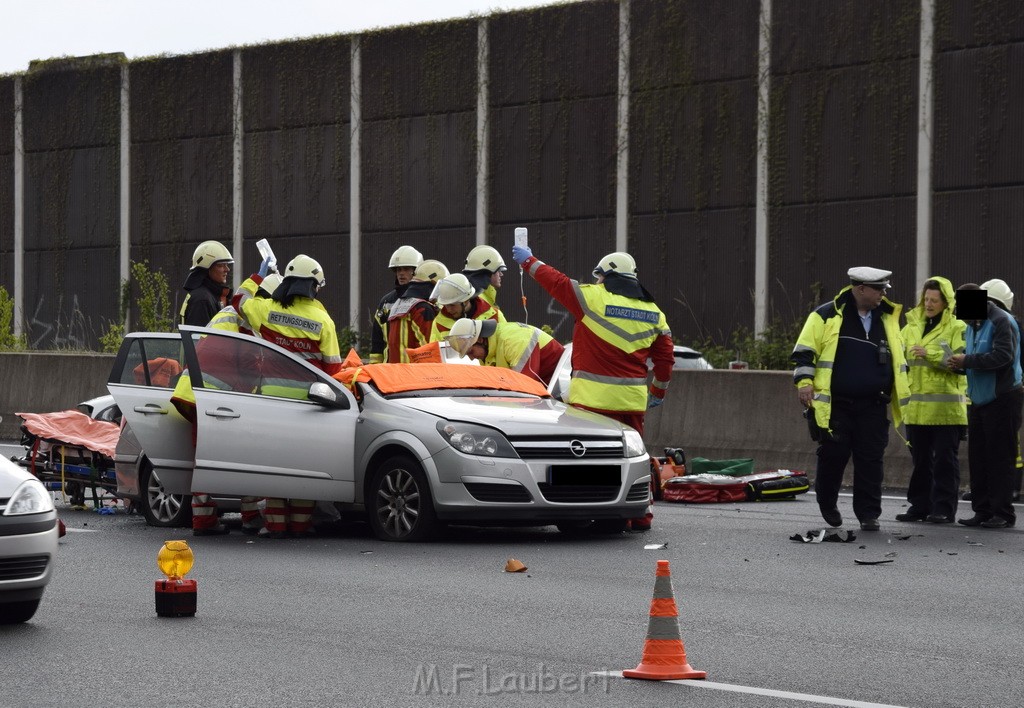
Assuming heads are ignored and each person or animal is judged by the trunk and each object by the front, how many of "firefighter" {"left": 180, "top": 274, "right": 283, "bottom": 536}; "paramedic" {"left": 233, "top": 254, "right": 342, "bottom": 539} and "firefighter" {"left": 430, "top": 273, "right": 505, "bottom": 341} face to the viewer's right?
1

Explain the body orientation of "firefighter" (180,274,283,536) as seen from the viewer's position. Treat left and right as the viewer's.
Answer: facing to the right of the viewer

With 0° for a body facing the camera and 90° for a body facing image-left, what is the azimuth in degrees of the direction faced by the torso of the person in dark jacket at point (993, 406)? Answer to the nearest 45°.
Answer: approximately 90°

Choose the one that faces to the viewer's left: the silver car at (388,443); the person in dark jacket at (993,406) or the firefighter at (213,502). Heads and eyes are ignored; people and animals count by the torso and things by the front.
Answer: the person in dark jacket

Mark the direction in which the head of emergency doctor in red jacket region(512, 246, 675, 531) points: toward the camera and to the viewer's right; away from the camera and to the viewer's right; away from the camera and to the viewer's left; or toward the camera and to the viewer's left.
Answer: away from the camera and to the viewer's left

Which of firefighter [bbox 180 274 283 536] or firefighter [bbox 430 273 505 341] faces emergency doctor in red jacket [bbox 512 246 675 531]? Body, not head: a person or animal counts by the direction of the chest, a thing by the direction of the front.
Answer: firefighter [bbox 180 274 283 536]

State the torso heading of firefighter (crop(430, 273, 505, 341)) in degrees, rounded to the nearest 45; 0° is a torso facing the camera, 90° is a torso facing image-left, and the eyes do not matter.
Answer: approximately 45°

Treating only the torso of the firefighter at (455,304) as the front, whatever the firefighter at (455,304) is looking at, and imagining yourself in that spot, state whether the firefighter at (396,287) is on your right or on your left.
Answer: on your right

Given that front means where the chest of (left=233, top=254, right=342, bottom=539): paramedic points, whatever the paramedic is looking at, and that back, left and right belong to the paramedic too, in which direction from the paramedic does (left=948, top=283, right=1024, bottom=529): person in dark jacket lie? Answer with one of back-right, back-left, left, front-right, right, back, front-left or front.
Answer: right
